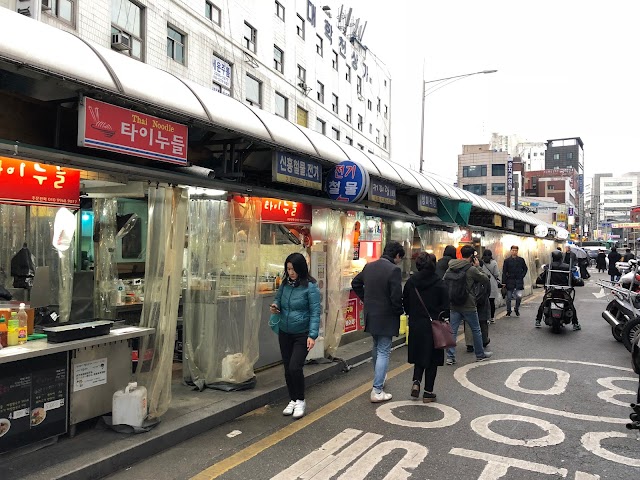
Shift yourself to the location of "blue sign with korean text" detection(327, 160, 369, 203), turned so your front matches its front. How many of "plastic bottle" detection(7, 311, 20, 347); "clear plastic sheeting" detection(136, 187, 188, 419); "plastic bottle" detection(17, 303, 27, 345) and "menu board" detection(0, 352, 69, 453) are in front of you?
4

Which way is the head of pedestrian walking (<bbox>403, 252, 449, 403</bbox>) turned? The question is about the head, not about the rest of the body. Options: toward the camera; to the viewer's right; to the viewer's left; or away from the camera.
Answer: away from the camera

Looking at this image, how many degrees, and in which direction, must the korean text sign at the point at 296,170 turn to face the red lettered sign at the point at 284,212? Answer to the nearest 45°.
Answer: approximately 135° to its left

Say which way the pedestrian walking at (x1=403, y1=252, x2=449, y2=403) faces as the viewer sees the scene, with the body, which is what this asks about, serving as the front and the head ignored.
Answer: away from the camera

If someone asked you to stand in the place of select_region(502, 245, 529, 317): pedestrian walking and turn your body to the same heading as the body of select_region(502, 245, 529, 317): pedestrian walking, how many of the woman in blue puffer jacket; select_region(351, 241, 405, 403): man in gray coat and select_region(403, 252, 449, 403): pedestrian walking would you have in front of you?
3

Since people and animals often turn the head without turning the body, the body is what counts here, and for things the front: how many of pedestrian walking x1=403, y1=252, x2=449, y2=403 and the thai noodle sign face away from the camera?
1

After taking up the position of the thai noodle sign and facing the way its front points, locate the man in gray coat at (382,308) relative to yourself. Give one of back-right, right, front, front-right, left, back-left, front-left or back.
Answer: front-left

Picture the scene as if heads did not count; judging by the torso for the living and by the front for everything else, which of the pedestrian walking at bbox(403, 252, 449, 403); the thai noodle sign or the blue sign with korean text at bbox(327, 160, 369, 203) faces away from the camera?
the pedestrian walking

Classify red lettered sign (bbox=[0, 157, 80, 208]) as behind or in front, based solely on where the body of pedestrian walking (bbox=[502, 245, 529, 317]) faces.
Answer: in front

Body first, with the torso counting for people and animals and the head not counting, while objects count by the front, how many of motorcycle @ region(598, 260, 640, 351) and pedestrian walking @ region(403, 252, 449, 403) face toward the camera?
0

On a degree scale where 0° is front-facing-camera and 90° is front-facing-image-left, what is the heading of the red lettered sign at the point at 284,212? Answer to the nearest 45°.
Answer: approximately 315°

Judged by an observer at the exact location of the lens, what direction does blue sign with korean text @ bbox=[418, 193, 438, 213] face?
facing the viewer and to the right of the viewer

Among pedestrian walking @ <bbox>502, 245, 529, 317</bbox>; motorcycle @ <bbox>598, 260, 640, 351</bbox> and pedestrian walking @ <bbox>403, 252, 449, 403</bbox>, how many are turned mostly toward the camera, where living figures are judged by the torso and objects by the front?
1

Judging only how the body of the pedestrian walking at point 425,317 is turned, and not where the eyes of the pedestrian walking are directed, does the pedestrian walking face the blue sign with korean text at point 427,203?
yes

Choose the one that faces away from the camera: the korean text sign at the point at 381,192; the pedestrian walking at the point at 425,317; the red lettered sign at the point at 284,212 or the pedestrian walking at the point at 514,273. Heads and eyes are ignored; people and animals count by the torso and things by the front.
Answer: the pedestrian walking at the point at 425,317

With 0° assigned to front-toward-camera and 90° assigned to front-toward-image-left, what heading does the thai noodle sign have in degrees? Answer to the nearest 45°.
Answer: approximately 315°
